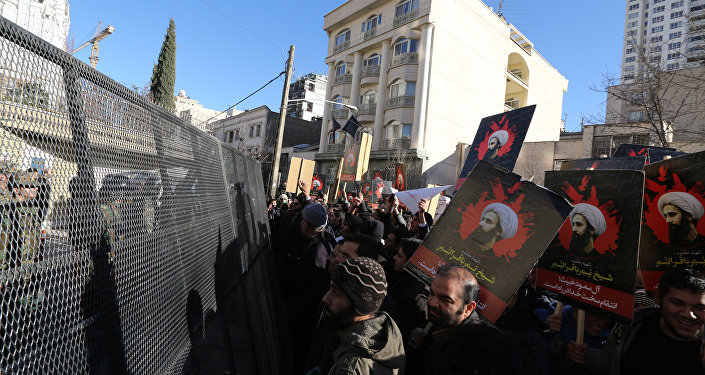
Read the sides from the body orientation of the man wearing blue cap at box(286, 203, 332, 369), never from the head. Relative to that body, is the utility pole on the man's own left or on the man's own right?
on the man's own right

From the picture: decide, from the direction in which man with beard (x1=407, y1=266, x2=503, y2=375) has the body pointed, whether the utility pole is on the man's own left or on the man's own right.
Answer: on the man's own right

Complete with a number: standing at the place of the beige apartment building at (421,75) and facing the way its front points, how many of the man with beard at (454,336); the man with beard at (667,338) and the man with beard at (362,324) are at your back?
0

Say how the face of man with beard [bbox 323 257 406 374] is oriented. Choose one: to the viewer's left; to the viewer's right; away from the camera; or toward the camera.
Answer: to the viewer's left

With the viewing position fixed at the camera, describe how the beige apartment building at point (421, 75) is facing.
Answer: facing the viewer and to the left of the viewer

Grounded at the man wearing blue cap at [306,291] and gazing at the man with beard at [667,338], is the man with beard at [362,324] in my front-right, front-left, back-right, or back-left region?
front-right

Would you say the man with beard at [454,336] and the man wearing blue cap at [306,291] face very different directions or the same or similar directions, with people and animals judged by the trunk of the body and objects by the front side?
same or similar directions

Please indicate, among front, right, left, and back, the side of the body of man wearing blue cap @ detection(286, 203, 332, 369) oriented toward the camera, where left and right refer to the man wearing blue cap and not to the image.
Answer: left

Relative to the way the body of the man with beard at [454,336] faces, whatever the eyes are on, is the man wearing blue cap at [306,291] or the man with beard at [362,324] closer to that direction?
the man with beard

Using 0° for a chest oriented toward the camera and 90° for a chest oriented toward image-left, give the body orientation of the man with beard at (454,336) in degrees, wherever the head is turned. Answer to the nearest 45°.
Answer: approximately 45°

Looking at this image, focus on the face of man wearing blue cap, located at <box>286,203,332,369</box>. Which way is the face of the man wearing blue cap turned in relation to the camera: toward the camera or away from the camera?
away from the camera

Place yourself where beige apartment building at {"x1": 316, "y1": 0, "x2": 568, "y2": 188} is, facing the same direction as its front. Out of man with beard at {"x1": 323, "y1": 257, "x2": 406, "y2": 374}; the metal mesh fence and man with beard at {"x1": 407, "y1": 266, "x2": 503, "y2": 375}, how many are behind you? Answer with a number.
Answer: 0

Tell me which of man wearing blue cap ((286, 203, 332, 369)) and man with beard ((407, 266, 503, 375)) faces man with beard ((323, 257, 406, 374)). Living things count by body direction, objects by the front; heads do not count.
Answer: man with beard ((407, 266, 503, 375))

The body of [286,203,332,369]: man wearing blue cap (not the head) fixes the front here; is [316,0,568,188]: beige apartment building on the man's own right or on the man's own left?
on the man's own right

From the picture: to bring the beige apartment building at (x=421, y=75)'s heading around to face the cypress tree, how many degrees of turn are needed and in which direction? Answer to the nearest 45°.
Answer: approximately 45° to its right

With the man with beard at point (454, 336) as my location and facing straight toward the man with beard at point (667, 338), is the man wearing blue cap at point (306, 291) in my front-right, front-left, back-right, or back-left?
back-left

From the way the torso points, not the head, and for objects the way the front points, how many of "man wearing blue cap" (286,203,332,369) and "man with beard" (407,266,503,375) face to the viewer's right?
0

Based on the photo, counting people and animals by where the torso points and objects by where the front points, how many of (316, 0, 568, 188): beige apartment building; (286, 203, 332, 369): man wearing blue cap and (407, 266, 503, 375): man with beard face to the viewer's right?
0
